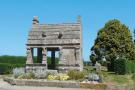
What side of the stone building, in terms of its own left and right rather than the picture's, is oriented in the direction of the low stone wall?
front

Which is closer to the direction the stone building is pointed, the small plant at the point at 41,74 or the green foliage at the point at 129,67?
the small plant

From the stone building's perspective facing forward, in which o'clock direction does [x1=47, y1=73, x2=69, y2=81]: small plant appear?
The small plant is roughly at 12 o'clock from the stone building.

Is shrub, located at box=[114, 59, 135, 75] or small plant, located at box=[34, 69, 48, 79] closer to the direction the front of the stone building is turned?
the small plant

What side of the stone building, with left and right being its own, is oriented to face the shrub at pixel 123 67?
left

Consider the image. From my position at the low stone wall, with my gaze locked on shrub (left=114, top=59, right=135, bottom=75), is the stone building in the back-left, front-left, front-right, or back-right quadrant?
front-left

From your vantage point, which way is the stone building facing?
toward the camera
